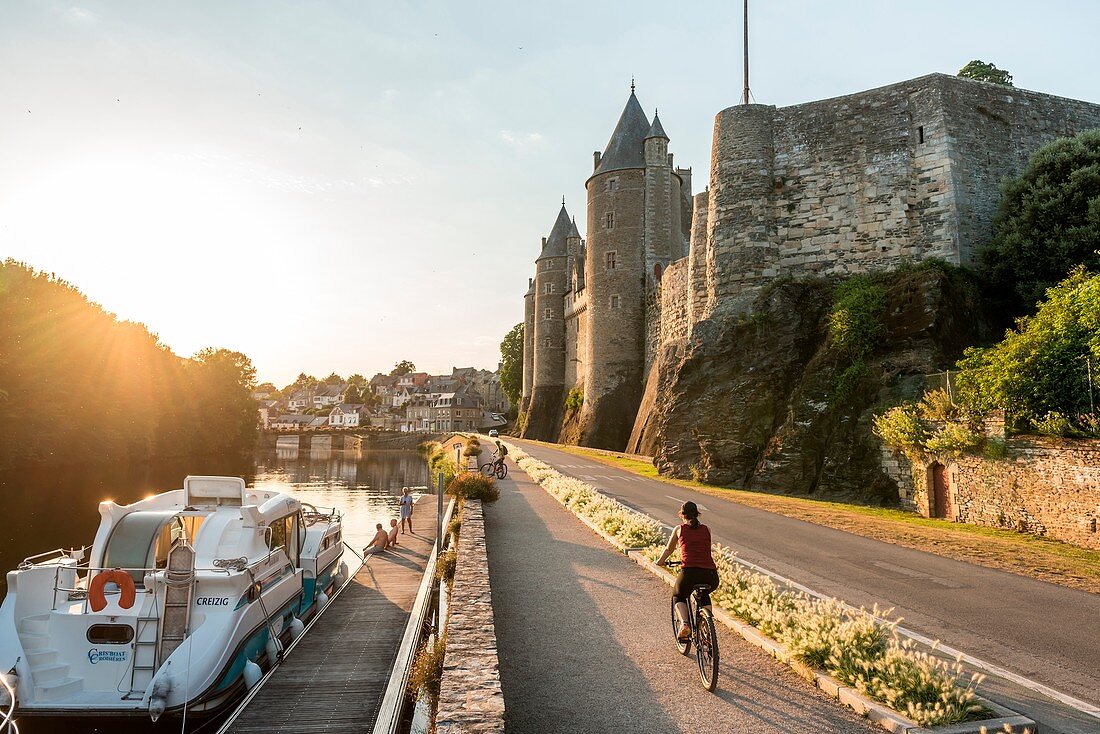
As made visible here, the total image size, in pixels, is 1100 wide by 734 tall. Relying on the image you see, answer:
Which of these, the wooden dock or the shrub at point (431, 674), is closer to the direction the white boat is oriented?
the wooden dock

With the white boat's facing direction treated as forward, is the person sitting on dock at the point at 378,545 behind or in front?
in front

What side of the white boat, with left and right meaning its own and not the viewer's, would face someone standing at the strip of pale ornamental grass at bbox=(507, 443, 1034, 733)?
right

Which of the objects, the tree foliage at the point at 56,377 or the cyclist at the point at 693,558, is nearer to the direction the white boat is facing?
the tree foliage

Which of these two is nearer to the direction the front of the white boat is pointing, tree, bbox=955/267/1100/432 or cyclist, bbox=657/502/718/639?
the tree

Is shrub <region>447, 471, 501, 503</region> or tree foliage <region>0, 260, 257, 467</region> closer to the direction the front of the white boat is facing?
the shrub

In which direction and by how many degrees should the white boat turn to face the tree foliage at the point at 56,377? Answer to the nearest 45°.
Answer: approximately 45° to its left

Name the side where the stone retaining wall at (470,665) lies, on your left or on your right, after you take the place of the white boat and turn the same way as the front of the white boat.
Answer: on your right

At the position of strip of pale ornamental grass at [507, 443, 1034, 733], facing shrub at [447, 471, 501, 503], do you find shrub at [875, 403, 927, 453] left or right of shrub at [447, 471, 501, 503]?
right

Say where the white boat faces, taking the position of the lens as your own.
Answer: facing away from the viewer and to the right of the viewer

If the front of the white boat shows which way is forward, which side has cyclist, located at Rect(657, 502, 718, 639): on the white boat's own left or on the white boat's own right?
on the white boat's own right

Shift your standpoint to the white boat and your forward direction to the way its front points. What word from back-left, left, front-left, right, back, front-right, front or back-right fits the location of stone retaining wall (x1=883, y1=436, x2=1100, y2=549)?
front-right

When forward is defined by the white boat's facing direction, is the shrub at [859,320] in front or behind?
in front

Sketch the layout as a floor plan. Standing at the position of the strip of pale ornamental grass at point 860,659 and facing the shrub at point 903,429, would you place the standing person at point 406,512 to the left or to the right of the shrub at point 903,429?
left

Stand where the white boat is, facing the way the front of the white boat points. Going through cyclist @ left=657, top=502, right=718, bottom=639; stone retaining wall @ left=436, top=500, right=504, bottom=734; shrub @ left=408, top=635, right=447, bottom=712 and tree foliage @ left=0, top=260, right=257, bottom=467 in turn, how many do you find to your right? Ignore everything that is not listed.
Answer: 3
